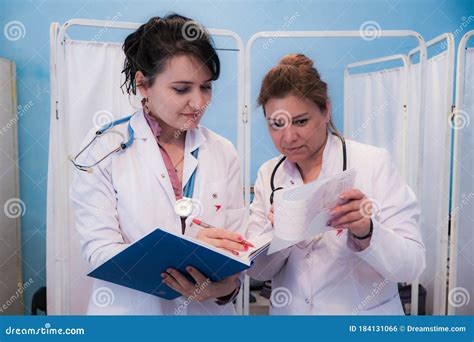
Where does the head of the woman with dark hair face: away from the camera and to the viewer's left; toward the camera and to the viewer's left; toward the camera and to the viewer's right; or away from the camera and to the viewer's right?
toward the camera and to the viewer's right

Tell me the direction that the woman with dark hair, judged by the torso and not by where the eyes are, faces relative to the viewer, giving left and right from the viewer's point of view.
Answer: facing the viewer and to the right of the viewer

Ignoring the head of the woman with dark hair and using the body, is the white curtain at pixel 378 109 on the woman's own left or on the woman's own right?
on the woman's own left

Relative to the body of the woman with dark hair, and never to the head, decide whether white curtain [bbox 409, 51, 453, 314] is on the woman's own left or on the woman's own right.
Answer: on the woman's own left
